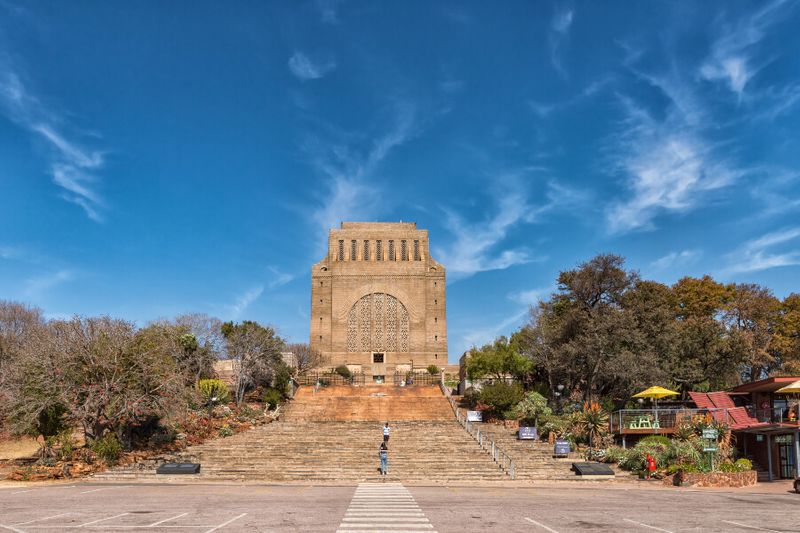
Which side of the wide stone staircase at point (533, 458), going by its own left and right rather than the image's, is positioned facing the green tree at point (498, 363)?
back

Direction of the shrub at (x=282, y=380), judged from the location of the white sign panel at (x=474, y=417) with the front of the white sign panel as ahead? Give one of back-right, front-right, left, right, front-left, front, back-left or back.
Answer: back-right

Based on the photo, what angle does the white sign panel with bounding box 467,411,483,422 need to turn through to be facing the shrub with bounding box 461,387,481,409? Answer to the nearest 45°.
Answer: approximately 180°

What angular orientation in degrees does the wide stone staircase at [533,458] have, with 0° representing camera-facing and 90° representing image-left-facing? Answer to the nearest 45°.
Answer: approximately 0°

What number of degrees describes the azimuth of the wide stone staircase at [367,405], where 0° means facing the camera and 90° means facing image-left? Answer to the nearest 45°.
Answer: approximately 0°

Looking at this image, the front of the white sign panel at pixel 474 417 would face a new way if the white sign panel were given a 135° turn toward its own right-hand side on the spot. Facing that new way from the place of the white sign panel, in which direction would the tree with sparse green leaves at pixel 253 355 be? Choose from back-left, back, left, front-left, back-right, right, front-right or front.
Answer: front

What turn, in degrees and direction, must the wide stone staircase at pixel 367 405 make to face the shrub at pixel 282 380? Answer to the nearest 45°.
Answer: approximately 135° to its right

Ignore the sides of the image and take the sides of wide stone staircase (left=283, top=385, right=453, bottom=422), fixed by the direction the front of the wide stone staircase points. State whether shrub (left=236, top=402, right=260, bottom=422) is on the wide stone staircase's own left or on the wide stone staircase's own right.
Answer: on the wide stone staircase's own right

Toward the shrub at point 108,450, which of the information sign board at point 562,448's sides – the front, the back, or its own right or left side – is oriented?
right
